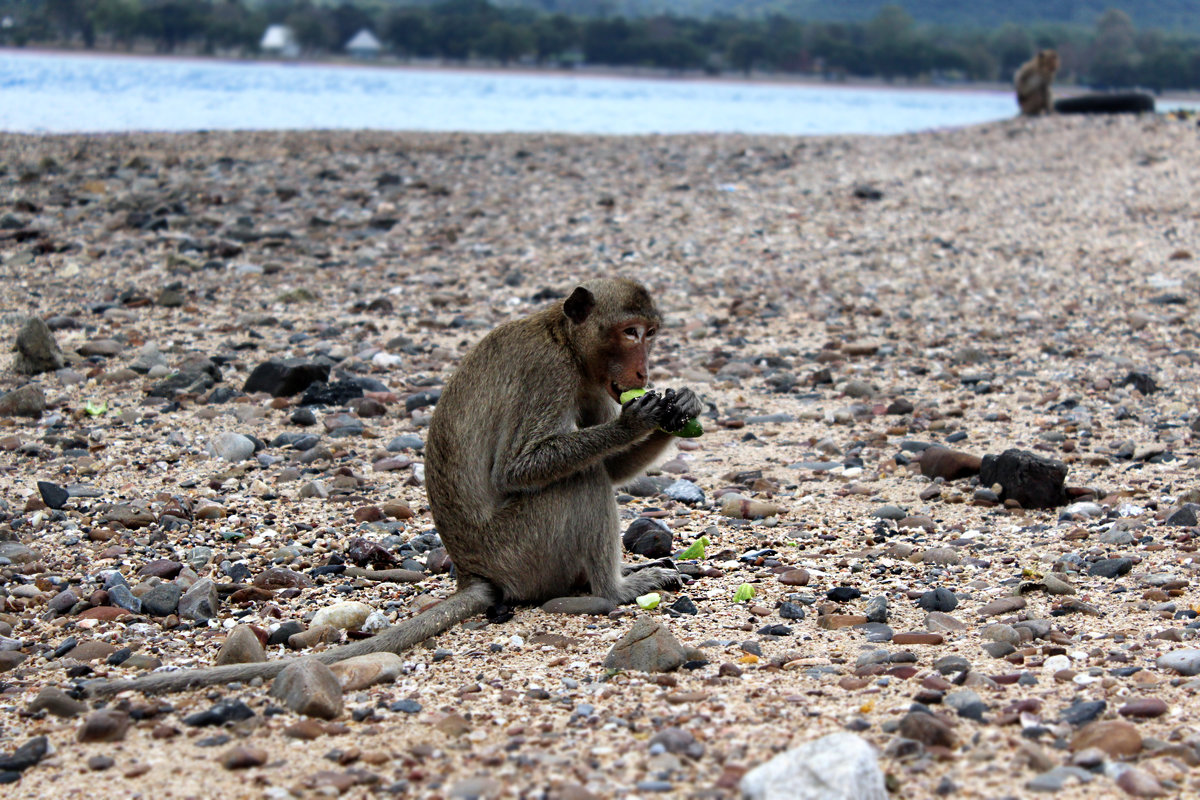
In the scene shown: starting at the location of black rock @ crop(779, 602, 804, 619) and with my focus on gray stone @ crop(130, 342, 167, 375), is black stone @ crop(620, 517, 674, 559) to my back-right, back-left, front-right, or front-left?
front-right

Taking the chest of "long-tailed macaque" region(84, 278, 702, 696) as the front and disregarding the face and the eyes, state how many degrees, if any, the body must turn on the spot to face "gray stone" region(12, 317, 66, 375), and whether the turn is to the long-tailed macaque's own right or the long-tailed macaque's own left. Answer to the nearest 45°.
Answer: approximately 135° to the long-tailed macaque's own left

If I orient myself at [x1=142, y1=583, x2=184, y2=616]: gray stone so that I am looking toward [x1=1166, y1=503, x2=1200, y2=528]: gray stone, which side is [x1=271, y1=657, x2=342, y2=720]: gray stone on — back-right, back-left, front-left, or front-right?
front-right

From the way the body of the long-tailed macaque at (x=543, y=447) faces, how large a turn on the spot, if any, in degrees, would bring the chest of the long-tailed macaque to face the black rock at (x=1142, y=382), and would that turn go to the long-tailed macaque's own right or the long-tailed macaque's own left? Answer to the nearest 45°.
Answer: approximately 45° to the long-tailed macaque's own left

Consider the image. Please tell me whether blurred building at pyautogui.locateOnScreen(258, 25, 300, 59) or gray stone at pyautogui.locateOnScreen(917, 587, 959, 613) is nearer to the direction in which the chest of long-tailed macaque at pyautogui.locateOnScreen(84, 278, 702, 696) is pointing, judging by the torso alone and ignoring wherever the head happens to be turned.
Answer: the gray stone

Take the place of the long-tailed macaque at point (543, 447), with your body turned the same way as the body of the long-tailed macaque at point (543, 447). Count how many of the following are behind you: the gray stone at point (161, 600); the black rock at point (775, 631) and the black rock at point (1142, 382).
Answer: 1

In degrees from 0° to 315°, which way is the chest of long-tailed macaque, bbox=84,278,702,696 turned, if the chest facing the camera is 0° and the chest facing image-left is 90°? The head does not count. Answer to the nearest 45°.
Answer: approximately 270°

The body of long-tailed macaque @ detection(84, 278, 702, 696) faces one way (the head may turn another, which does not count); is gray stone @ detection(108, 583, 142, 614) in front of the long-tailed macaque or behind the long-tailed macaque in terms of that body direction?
behind

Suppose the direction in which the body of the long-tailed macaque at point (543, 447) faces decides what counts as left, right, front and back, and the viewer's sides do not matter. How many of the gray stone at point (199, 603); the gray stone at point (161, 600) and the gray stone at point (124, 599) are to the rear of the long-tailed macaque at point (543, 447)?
3

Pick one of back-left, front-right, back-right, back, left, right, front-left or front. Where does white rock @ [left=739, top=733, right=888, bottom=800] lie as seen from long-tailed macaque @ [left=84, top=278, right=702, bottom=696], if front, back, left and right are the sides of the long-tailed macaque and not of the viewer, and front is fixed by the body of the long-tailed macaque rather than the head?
right

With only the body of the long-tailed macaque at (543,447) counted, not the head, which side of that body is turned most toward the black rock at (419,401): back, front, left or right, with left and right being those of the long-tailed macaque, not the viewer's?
left

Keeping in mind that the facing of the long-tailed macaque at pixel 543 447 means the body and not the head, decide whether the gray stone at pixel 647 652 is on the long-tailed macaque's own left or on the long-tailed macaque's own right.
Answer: on the long-tailed macaque's own right

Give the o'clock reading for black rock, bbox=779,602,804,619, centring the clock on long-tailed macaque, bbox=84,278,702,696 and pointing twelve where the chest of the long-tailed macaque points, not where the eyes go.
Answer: The black rock is roughly at 1 o'clock from the long-tailed macaque.

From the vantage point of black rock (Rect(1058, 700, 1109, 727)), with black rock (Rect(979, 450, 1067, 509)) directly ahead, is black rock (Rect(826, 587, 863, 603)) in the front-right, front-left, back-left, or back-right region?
front-left

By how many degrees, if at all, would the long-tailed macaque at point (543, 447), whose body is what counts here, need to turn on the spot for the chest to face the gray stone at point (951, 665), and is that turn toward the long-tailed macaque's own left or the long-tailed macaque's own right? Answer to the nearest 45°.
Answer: approximately 45° to the long-tailed macaque's own right

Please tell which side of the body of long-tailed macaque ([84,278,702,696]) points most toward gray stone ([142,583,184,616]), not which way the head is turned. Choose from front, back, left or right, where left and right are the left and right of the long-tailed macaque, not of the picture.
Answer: back

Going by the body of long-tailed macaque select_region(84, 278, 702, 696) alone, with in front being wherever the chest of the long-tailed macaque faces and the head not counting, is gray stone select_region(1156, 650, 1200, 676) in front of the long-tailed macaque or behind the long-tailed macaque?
in front
